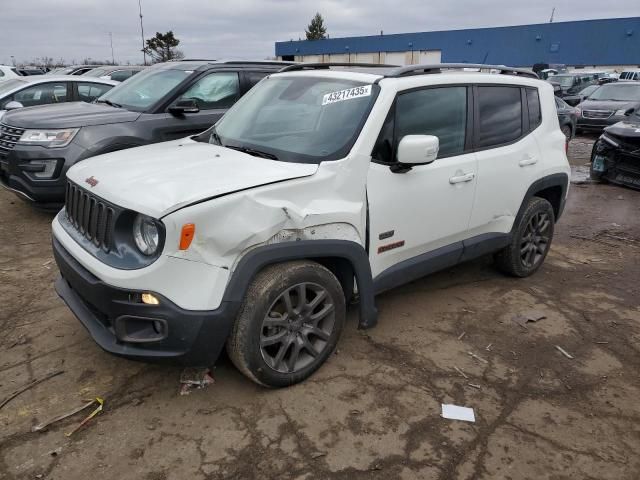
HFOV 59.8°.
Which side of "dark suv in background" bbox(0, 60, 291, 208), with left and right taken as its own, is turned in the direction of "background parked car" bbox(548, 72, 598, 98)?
back

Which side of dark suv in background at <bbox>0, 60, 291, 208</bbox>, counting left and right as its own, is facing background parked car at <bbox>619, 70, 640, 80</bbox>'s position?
back

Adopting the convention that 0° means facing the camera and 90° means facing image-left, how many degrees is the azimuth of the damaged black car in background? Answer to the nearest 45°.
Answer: approximately 45°

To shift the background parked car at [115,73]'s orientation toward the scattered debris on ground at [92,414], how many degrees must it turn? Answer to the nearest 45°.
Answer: approximately 45° to its left

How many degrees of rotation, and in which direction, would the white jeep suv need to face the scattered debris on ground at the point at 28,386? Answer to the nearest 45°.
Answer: approximately 45° to its right

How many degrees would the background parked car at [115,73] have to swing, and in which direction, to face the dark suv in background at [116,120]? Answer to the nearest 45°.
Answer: approximately 45° to its left

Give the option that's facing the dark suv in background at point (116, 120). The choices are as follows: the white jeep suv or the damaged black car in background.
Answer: the damaged black car in background

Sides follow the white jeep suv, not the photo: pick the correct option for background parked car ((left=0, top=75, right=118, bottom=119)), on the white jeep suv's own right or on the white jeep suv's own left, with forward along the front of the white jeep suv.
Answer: on the white jeep suv's own right

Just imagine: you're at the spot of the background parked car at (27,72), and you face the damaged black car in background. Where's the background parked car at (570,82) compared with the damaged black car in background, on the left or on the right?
left

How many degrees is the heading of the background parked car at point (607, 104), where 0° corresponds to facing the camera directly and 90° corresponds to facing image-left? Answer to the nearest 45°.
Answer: approximately 45°
